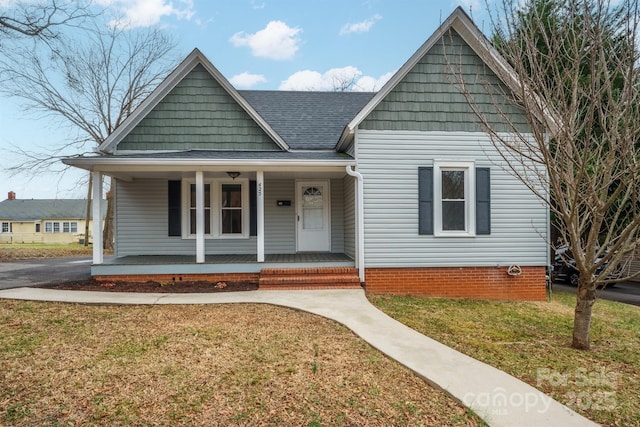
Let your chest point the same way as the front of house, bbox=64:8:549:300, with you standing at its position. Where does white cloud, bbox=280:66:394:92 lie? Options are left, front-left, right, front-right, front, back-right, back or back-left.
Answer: back

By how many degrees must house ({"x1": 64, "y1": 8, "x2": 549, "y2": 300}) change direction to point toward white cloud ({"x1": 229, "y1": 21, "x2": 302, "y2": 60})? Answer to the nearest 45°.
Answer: approximately 180°

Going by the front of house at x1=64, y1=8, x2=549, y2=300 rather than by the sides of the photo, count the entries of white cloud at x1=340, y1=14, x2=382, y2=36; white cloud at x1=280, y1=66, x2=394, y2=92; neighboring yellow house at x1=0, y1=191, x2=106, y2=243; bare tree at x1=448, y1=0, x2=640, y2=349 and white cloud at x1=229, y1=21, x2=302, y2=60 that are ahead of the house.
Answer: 1

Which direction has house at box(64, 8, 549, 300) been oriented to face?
toward the camera

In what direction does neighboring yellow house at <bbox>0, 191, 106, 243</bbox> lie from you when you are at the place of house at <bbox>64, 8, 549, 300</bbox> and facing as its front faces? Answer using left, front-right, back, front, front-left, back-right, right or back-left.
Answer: back-right

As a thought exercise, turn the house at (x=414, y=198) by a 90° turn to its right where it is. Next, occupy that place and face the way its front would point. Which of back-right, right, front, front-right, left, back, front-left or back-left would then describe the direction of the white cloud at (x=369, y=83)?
right

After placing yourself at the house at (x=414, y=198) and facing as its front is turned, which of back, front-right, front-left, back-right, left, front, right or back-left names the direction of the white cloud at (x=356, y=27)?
back

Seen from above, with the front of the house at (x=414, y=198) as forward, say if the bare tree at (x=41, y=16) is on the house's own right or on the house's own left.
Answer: on the house's own right

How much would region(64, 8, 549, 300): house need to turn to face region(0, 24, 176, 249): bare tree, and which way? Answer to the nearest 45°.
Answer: approximately 135° to its right

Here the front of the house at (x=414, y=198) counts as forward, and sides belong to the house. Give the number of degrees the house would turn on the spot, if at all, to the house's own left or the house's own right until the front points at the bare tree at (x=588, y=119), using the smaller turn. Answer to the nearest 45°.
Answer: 0° — it already faces it
